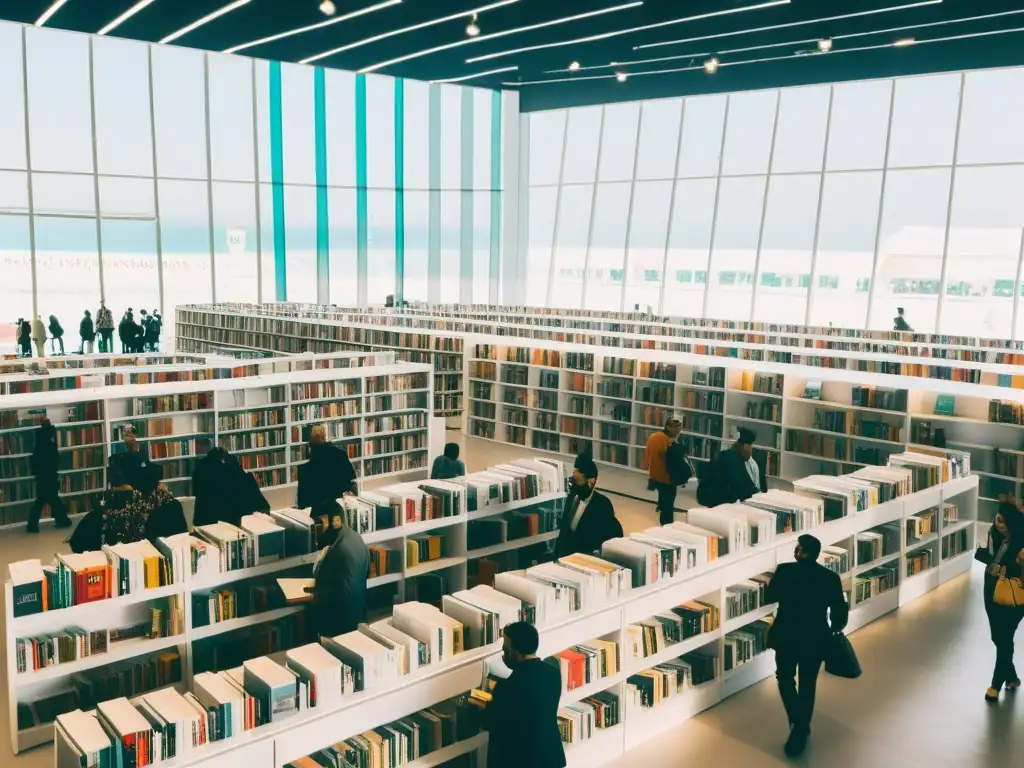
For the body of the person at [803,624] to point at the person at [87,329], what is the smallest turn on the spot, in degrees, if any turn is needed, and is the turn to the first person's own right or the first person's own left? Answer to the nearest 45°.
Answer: approximately 45° to the first person's own left

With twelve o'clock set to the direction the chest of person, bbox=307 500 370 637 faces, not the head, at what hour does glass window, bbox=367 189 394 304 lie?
The glass window is roughly at 3 o'clock from the person.

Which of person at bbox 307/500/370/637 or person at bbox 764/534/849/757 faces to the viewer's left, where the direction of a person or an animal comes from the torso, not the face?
person at bbox 307/500/370/637

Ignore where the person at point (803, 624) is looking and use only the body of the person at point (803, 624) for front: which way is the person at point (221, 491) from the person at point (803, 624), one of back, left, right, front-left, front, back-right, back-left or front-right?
left

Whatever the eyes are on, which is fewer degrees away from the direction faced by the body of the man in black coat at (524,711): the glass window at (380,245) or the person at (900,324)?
the glass window

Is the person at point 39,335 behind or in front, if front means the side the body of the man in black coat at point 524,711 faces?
in front

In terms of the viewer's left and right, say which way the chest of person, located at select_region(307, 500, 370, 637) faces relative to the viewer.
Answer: facing to the left of the viewer

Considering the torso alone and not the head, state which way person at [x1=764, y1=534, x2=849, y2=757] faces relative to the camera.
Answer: away from the camera

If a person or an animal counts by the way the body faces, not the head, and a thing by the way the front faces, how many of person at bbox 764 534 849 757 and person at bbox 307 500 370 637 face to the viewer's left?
1

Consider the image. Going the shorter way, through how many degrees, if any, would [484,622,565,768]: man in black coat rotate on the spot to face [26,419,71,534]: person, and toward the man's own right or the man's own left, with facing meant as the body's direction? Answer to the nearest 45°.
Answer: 0° — they already face them

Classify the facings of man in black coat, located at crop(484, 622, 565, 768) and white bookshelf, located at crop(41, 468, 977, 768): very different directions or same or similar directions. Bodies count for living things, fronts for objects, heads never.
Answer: very different directions

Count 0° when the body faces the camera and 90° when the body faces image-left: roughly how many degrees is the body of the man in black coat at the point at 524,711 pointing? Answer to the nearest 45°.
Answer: approximately 135°

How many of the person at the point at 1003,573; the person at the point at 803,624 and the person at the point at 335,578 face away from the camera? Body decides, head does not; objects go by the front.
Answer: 1

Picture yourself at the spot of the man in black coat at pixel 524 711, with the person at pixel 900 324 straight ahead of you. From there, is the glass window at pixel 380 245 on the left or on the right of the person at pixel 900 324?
left

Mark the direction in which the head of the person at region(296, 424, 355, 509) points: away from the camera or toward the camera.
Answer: away from the camera
